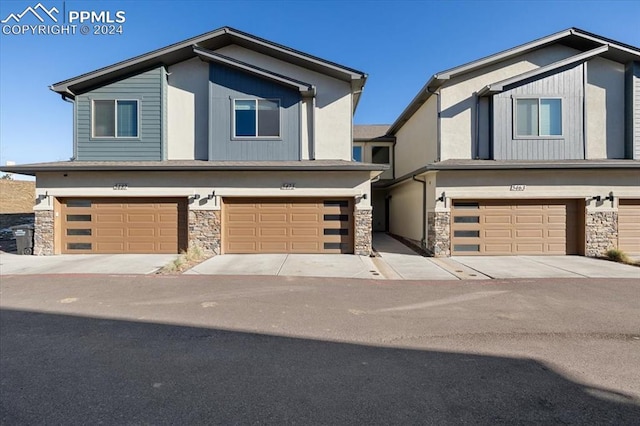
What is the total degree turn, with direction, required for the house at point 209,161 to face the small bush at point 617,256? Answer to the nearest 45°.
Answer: approximately 45° to its left

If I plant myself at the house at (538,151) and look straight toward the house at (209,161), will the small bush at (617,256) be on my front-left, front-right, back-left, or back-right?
back-left

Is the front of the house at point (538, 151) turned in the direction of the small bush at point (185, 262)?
no

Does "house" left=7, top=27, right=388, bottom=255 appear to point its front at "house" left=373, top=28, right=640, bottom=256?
no

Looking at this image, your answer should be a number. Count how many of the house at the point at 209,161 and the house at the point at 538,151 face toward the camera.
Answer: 2

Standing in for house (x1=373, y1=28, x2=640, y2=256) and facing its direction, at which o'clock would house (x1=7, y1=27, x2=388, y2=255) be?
house (x1=7, y1=27, x2=388, y2=255) is roughly at 2 o'clock from house (x1=373, y1=28, x2=640, y2=256).

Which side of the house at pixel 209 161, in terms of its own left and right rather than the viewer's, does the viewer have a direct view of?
front

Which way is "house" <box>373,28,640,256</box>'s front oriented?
toward the camera
